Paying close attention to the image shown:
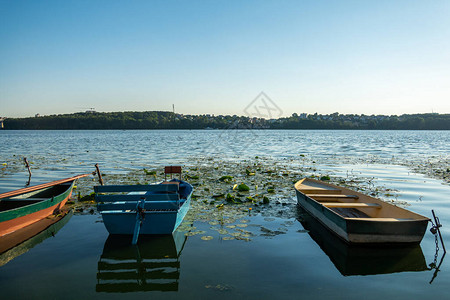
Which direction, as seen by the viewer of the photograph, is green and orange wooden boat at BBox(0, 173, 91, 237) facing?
facing away from the viewer and to the right of the viewer

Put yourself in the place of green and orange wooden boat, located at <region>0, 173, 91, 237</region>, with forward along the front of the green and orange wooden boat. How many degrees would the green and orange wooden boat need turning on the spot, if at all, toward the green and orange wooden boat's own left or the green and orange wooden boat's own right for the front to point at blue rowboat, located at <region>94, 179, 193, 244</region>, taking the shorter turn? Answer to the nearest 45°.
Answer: approximately 90° to the green and orange wooden boat's own right
